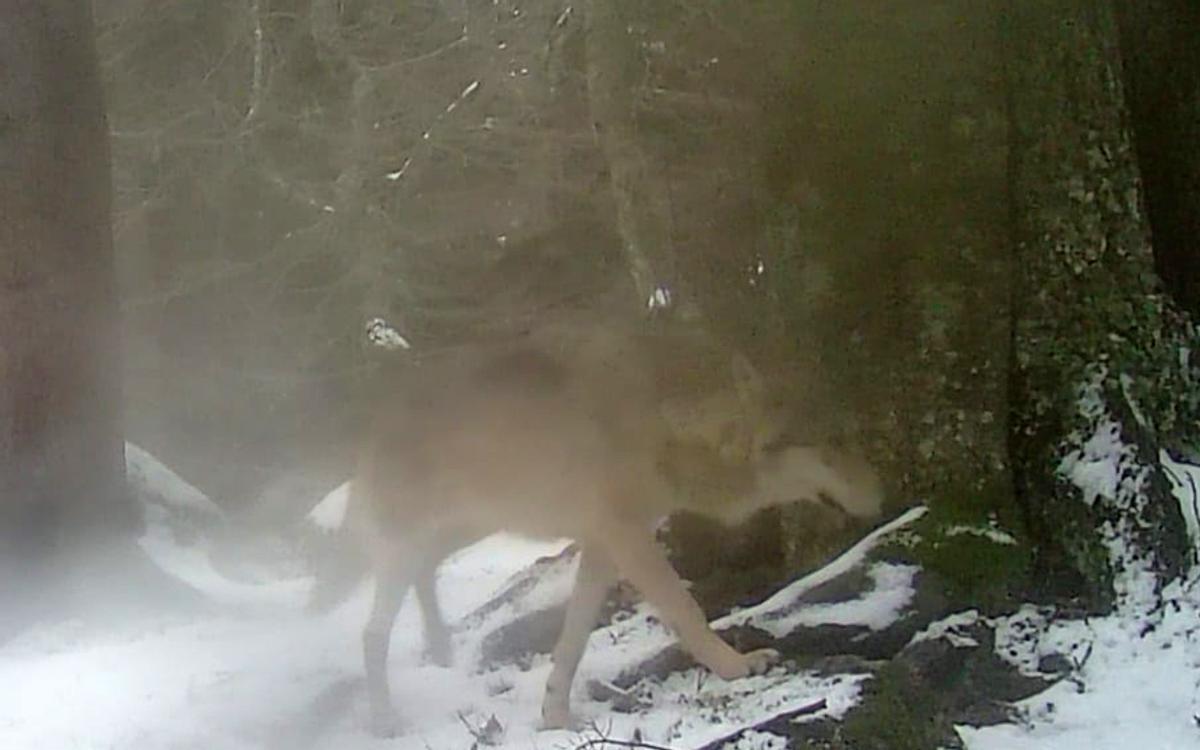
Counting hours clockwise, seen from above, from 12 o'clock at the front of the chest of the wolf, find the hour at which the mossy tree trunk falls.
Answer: The mossy tree trunk is roughly at 12 o'clock from the wolf.

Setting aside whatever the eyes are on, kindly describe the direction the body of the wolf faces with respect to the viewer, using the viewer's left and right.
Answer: facing to the right of the viewer

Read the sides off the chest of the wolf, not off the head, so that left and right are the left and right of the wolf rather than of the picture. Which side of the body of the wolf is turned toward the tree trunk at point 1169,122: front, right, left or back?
front
